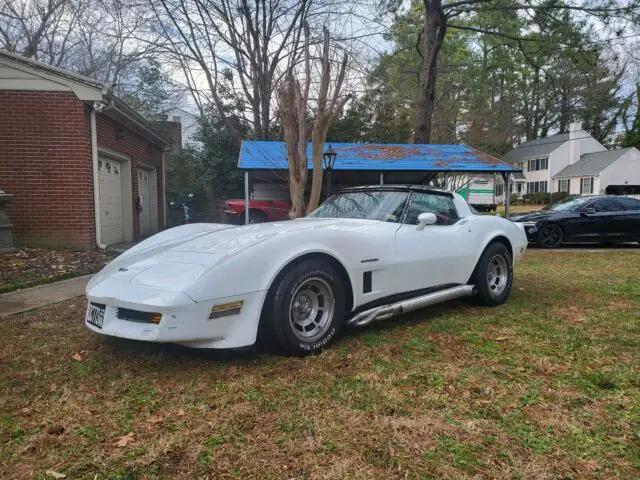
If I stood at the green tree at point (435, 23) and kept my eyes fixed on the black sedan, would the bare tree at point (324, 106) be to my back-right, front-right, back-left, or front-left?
front-right

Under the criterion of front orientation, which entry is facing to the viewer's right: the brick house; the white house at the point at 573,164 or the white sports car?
the brick house

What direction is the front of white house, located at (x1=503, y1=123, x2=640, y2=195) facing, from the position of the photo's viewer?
facing the viewer and to the left of the viewer

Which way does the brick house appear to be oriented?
to the viewer's right

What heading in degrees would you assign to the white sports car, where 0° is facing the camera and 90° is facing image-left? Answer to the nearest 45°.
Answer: approximately 45°

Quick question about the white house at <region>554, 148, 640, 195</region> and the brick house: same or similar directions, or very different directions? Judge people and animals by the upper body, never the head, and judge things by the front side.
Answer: very different directions

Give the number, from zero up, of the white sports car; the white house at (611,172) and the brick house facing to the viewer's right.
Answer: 1

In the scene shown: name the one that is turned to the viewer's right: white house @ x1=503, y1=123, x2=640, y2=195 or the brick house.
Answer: the brick house

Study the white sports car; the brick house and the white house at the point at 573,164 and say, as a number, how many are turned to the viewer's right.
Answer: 1
